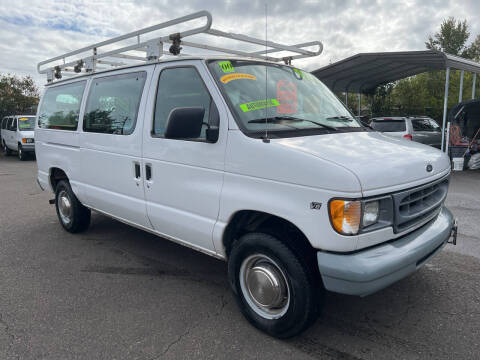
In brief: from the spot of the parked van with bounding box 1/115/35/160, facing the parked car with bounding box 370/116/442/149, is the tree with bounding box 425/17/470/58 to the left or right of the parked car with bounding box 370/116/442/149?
left

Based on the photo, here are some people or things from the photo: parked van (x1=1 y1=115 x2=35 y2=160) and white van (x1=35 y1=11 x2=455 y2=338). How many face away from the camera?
0

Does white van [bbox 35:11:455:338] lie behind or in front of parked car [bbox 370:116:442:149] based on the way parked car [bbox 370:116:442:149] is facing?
behind

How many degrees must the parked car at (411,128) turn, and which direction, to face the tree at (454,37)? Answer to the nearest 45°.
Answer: approximately 45° to its left

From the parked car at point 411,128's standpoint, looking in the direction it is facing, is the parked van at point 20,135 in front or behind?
behind

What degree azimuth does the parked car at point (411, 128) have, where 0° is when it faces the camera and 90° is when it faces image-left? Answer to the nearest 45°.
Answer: approximately 225°

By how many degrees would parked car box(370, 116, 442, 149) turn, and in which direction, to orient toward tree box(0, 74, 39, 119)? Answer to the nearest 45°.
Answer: approximately 135° to its left

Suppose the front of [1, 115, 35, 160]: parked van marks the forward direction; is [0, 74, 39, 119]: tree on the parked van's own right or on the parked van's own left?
on the parked van's own left

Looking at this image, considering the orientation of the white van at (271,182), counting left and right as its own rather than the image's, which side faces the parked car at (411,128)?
left

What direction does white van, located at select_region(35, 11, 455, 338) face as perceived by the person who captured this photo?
facing the viewer and to the right of the viewer

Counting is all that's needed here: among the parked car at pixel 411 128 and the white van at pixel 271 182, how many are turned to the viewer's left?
0

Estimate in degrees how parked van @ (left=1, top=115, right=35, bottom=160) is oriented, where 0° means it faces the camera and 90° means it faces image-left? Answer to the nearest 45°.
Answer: approximately 315°

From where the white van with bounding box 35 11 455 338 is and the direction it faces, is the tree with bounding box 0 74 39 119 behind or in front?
behind
